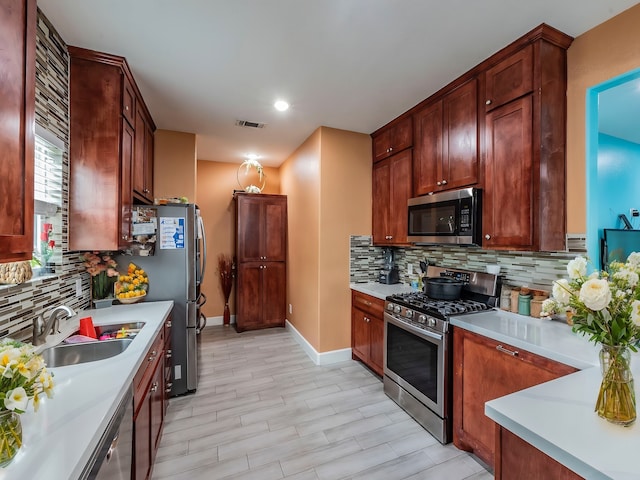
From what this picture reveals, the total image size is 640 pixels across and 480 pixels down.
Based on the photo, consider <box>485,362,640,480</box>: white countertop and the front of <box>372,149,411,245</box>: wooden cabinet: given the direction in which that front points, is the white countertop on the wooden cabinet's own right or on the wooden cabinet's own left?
on the wooden cabinet's own left

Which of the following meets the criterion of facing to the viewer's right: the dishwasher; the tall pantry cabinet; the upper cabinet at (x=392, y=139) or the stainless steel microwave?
the dishwasher

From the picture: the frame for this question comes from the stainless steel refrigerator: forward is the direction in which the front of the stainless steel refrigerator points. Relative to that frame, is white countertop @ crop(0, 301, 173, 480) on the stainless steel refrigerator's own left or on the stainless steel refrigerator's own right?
on the stainless steel refrigerator's own right

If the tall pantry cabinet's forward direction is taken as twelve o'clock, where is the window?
The window is roughly at 1 o'clock from the tall pantry cabinet.

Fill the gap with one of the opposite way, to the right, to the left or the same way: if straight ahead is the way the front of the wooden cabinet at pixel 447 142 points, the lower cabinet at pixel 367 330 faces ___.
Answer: the same way

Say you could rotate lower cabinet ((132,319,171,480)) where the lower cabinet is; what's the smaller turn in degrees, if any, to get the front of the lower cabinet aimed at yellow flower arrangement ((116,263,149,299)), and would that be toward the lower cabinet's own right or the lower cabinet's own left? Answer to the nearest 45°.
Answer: approximately 90° to the lower cabinet's own left

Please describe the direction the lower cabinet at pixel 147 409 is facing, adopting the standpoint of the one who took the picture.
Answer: facing to the right of the viewer

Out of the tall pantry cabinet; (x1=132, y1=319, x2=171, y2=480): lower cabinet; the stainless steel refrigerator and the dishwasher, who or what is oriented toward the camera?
the tall pantry cabinet

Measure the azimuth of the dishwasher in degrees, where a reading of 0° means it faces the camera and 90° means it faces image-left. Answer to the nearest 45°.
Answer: approximately 270°

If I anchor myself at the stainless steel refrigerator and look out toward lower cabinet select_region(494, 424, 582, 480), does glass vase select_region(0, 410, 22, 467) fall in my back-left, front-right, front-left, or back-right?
front-right

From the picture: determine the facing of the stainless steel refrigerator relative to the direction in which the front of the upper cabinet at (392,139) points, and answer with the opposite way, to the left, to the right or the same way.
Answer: the opposite way

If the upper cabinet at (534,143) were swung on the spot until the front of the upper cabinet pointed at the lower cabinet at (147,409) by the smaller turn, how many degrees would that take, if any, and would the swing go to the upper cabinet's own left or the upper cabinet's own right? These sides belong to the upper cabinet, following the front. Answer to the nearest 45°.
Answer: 0° — it already faces it

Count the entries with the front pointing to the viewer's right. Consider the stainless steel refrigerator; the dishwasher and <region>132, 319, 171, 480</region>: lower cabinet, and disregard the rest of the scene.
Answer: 3

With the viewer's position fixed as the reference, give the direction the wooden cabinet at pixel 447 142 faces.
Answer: facing the viewer and to the left of the viewer

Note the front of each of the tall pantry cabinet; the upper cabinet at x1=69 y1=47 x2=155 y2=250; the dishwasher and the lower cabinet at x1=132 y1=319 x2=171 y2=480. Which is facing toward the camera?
the tall pantry cabinet

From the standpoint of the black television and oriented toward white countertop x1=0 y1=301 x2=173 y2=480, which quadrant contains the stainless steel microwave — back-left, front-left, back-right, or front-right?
front-right

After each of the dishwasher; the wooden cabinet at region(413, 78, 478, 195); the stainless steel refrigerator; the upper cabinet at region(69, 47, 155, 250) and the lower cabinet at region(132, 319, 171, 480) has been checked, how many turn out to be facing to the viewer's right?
4
